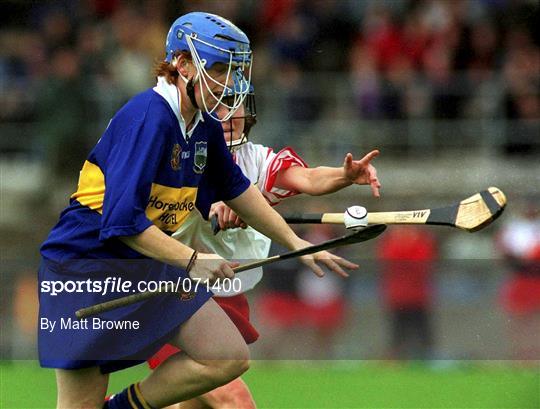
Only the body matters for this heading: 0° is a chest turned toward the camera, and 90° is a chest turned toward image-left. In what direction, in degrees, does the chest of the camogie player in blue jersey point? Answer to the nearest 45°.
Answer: approximately 315°

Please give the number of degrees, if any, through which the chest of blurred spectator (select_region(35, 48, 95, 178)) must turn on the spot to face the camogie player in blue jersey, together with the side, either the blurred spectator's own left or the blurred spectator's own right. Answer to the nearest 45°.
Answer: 0° — they already face them

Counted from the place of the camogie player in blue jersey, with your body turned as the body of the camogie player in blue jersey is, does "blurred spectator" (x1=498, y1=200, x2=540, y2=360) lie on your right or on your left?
on your left

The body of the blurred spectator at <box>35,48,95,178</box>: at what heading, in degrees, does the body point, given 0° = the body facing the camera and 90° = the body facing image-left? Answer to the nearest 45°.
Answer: approximately 0°

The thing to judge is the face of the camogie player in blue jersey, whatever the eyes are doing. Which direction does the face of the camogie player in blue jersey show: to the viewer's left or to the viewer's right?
to the viewer's right
